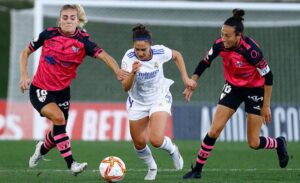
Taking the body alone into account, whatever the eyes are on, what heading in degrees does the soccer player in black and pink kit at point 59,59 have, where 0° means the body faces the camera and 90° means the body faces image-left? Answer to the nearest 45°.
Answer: approximately 0°

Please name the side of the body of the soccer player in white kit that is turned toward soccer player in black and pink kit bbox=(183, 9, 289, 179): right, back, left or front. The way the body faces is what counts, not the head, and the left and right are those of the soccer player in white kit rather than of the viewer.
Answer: left

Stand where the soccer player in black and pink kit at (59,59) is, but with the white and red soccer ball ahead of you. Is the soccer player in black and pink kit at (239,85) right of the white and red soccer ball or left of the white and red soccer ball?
left

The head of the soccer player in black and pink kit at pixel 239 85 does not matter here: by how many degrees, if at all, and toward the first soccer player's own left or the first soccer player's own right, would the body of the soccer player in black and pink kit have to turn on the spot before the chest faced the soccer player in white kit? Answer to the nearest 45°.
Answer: approximately 45° to the first soccer player's own right

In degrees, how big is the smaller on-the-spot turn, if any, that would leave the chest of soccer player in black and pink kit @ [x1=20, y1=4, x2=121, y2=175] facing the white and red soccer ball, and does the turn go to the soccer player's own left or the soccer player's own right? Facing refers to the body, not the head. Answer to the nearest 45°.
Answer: approximately 45° to the soccer player's own left

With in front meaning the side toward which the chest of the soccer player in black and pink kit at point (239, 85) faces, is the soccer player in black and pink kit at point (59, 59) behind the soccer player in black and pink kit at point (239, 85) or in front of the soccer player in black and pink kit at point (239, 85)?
in front

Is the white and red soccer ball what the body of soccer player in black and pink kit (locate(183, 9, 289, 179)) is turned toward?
yes

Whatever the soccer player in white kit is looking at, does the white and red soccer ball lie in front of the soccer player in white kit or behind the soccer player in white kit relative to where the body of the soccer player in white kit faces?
in front

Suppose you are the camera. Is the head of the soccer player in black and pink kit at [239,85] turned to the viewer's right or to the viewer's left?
to the viewer's left

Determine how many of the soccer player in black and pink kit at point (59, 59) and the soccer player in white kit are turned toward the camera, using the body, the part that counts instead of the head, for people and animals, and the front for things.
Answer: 2

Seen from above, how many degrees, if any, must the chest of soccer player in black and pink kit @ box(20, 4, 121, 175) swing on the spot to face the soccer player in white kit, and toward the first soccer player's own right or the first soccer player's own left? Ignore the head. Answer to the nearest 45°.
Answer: approximately 90° to the first soccer player's own left

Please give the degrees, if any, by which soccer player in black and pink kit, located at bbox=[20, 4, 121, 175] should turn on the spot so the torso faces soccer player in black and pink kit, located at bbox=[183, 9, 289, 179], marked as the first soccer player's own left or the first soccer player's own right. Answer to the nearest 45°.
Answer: approximately 90° to the first soccer player's own left

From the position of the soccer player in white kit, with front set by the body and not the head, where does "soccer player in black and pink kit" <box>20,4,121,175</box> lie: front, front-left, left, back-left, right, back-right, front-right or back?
right
